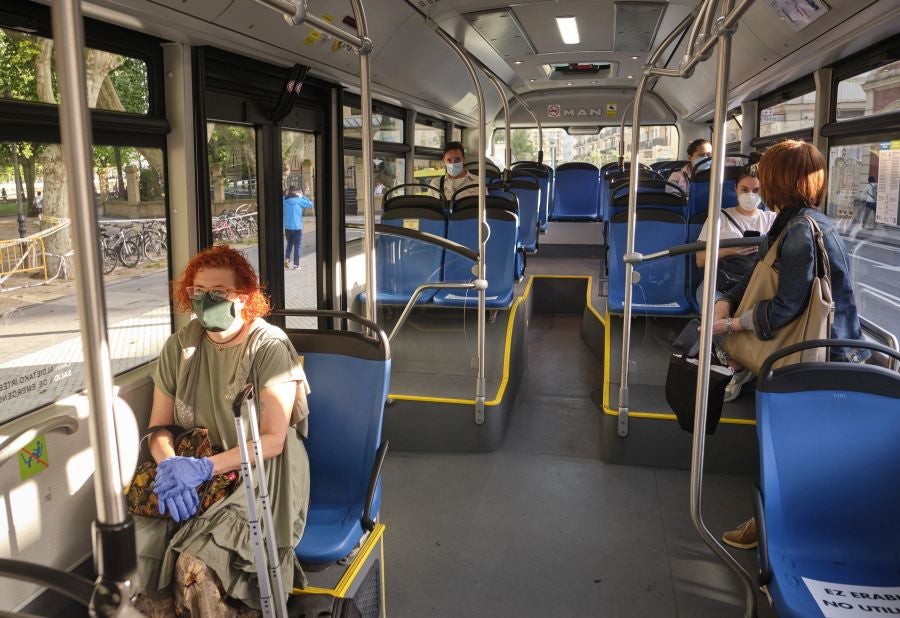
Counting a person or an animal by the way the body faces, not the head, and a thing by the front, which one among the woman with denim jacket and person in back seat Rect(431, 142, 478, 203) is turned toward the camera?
the person in back seat

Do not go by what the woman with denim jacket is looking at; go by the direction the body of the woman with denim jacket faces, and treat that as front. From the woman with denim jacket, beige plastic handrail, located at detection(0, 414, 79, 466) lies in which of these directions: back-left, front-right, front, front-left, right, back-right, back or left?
left

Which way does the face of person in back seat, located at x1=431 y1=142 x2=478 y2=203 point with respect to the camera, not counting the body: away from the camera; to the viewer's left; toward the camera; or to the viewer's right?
toward the camera

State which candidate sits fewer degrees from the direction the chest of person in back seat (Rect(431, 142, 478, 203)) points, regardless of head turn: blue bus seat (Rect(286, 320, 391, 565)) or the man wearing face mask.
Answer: the blue bus seat

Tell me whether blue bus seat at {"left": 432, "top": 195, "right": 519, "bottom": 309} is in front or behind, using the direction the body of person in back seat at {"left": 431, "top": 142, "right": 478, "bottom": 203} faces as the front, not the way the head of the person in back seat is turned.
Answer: in front

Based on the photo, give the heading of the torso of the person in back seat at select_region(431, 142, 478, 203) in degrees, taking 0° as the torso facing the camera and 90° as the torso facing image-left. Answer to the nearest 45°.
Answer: approximately 0°

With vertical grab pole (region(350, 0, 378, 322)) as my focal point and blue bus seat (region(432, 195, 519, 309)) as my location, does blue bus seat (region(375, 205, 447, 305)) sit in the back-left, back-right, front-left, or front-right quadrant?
front-right

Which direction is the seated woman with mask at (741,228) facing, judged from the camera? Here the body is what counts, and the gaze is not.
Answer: toward the camera

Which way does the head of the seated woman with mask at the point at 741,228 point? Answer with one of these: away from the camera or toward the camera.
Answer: toward the camera

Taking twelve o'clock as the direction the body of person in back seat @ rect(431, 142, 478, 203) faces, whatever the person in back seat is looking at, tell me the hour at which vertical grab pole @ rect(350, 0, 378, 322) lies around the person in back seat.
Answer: The vertical grab pole is roughly at 12 o'clock from the person in back seat.

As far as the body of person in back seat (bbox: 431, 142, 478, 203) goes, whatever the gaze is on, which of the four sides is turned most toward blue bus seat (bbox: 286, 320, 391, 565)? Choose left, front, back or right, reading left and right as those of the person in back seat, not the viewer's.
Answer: front

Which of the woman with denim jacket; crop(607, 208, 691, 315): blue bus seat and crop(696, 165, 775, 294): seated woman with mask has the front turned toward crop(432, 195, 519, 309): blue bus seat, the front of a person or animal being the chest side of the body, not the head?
the woman with denim jacket

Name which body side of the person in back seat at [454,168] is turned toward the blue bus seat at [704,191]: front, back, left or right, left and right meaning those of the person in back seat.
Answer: left
